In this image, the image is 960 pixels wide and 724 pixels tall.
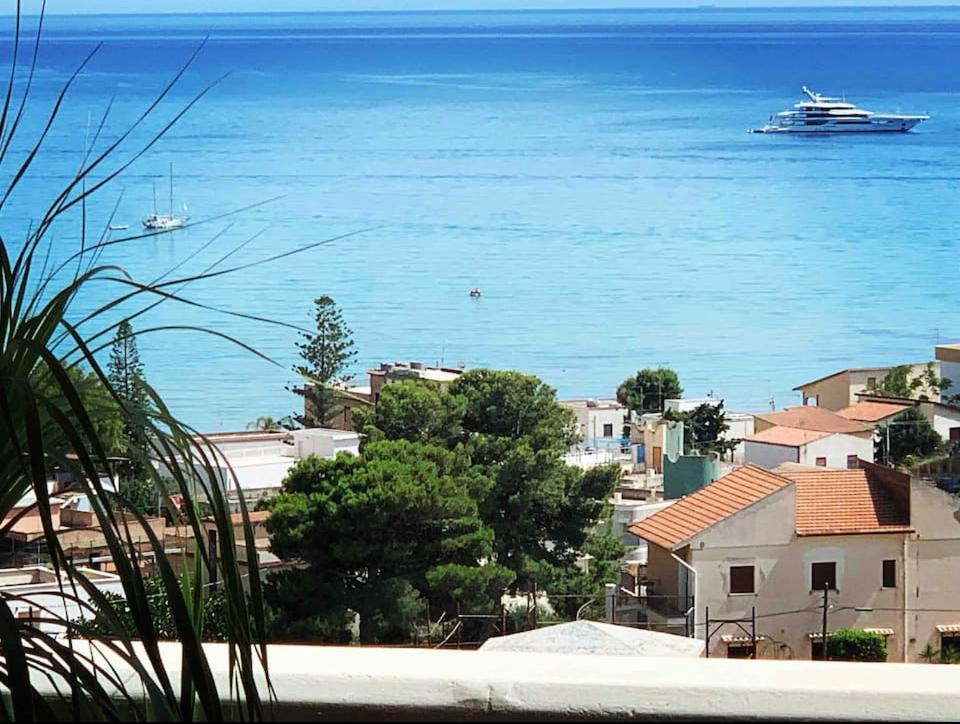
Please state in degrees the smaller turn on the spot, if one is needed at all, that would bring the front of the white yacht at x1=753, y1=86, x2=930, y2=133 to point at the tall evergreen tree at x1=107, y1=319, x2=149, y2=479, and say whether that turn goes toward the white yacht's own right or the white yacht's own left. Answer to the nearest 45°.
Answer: approximately 90° to the white yacht's own right

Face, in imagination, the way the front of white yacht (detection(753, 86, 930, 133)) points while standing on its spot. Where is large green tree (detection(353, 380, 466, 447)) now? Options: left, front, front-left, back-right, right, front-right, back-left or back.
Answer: right

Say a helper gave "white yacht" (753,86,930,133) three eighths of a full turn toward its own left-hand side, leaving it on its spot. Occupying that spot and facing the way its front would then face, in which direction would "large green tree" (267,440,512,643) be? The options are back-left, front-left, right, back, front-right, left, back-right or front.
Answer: back-left

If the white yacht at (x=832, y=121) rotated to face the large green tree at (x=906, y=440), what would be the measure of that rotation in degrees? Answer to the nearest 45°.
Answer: approximately 90° to its right

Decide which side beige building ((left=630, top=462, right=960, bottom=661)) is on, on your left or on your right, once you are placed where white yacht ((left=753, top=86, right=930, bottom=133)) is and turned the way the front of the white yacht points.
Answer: on your right

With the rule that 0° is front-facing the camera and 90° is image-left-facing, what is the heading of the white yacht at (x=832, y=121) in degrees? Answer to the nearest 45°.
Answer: approximately 270°

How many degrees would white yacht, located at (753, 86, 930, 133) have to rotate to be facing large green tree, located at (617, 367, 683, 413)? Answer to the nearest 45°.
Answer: approximately 90° to its right

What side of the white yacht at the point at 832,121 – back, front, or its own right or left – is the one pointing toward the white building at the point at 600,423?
right

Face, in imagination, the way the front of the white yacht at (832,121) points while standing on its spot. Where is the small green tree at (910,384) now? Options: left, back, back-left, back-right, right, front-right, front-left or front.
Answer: right

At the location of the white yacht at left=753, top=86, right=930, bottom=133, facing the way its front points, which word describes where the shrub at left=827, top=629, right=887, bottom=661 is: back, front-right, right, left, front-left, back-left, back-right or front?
right

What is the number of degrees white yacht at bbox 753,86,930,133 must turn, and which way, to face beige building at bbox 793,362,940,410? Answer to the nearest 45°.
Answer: approximately 90° to its right

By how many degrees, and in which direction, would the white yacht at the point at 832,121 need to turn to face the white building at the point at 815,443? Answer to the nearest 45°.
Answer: approximately 90° to its right

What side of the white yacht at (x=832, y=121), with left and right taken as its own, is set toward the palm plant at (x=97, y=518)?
right
